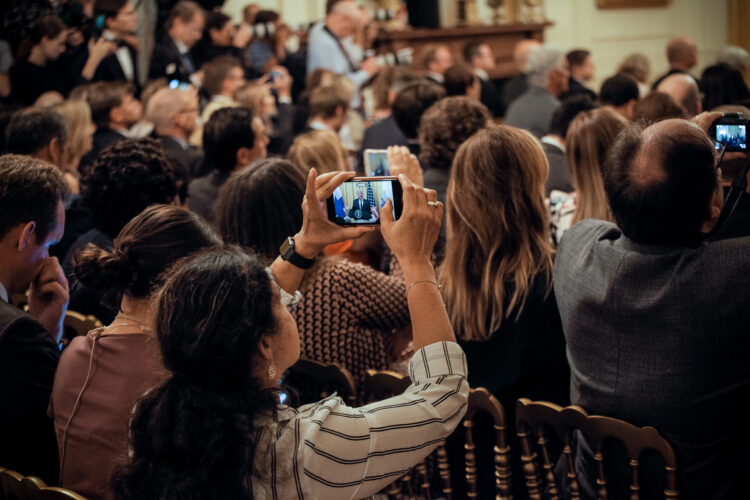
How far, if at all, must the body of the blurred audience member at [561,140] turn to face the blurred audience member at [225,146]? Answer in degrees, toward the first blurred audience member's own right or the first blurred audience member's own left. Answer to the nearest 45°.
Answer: approximately 135° to the first blurred audience member's own left

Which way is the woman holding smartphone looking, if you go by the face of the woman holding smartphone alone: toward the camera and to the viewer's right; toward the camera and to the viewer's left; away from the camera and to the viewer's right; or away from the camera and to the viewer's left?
away from the camera and to the viewer's right

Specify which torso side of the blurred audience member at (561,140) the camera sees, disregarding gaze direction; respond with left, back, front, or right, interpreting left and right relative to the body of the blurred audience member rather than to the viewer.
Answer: back

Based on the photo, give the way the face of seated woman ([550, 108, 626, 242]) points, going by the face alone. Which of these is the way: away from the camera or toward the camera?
away from the camera

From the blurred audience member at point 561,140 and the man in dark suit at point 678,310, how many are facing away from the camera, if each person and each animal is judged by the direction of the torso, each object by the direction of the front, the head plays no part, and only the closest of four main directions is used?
2

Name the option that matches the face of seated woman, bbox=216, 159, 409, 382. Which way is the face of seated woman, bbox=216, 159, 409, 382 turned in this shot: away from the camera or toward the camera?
away from the camera

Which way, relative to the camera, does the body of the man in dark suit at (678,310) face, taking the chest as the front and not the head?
away from the camera

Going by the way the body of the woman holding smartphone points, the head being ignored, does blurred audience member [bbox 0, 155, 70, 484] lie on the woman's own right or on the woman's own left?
on the woman's own left

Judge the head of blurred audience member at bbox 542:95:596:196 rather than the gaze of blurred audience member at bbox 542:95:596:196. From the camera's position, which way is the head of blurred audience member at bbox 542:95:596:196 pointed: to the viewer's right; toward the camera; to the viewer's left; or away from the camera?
away from the camera

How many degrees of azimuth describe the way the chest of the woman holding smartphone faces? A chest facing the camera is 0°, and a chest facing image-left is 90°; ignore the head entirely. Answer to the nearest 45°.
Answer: approximately 225°

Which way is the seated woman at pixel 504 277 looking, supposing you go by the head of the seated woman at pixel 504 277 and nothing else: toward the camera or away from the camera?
away from the camera

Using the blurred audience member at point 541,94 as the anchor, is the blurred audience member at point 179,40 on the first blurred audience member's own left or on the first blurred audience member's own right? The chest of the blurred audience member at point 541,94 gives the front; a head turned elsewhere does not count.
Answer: on the first blurred audience member's own left
